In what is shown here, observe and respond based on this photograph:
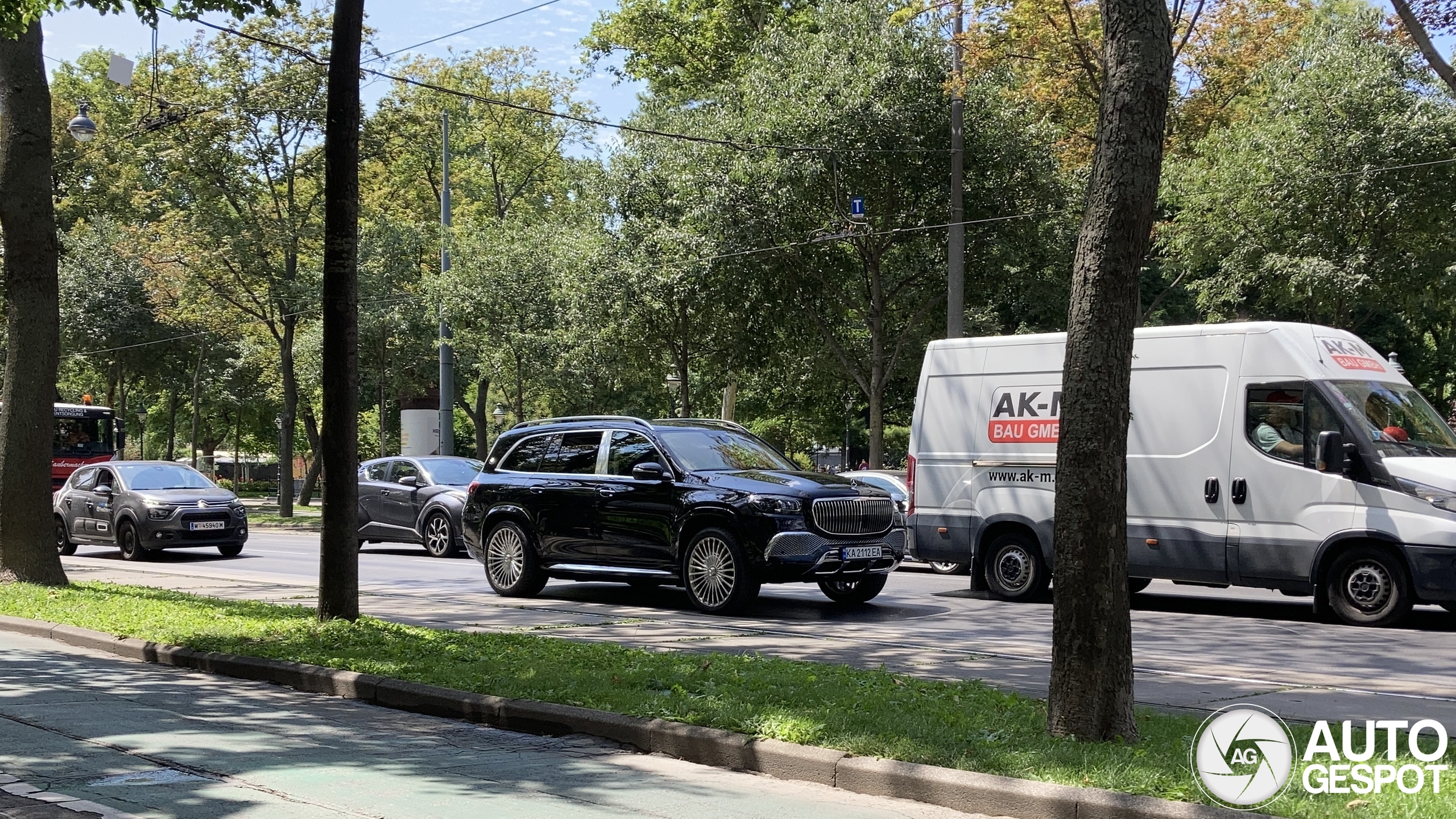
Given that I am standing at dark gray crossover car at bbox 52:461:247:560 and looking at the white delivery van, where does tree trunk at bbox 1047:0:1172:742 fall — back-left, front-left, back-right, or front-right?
front-right

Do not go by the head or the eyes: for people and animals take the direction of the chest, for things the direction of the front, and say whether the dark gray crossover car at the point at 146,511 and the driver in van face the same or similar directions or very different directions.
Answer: same or similar directions

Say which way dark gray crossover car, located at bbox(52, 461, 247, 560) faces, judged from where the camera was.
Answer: facing the viewer and to the right of the viewer

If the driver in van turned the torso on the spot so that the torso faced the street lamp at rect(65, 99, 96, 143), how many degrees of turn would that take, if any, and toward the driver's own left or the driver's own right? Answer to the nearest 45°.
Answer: approximately 180°

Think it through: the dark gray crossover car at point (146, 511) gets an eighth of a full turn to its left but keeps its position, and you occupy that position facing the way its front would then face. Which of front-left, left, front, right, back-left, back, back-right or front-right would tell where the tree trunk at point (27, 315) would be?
right

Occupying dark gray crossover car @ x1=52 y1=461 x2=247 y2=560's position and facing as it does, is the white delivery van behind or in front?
in front

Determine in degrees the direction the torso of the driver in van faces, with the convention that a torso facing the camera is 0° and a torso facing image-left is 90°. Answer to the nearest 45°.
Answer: approximately 270°

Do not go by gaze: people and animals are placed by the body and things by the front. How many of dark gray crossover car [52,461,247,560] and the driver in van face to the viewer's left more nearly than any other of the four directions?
0

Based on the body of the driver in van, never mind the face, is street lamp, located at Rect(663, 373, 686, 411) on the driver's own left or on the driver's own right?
on the driver's own left
